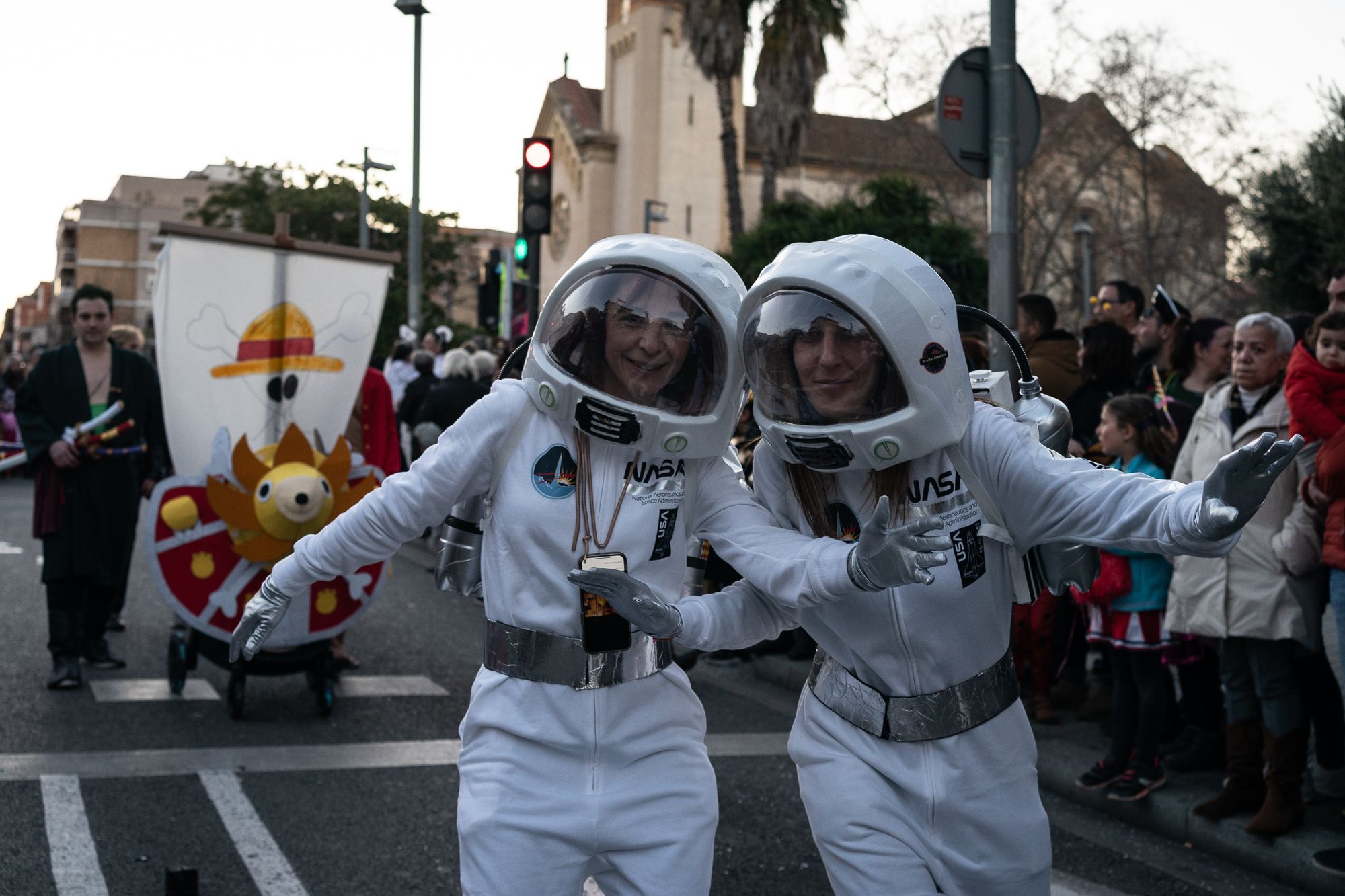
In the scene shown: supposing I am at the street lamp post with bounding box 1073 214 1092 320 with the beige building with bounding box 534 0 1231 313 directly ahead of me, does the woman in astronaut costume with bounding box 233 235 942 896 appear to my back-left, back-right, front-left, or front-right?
back-left

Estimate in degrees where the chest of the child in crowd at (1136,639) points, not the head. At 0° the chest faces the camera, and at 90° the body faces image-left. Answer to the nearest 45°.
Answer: approximately 90°

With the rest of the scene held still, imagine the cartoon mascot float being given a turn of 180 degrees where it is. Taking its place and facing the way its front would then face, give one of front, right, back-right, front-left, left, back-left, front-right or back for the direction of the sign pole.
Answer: right

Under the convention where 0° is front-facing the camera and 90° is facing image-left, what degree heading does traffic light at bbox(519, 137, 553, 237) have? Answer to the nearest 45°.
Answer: approximately 0°

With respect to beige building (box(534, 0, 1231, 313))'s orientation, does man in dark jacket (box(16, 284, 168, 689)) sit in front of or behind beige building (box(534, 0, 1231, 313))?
in front

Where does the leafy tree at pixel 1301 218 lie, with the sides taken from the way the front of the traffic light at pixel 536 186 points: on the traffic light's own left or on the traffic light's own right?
on the traffic light's own left

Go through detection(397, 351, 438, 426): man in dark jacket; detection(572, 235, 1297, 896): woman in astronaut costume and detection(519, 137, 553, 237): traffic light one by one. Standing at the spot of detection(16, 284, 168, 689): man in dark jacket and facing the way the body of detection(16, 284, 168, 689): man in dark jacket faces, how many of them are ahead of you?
1

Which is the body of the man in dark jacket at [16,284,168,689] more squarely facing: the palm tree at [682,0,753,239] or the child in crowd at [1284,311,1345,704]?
the child in crowd

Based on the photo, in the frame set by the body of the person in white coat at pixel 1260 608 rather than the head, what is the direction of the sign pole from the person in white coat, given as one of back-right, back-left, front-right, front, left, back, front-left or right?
right

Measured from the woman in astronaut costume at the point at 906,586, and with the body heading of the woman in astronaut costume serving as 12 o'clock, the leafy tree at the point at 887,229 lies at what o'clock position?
The leafy tree is roughly at 6 o'clock from the woman in astronaut costume.

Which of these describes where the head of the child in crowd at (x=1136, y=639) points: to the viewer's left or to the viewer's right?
to the viewer's left
